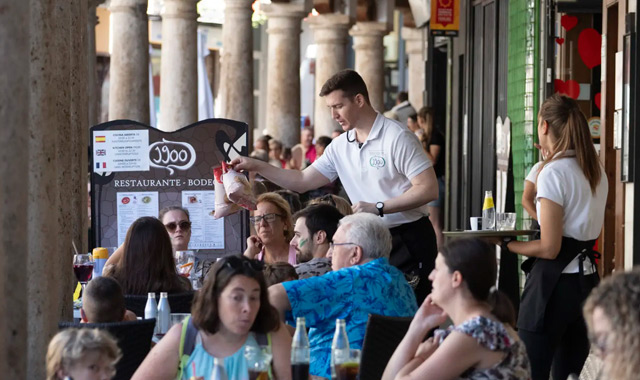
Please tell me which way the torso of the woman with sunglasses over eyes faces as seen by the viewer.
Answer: toward the camera

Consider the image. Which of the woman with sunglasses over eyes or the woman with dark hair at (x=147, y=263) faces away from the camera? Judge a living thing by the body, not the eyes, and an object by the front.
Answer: the woman with dark hair

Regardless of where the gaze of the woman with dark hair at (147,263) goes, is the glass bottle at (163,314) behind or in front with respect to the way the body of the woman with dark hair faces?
behind

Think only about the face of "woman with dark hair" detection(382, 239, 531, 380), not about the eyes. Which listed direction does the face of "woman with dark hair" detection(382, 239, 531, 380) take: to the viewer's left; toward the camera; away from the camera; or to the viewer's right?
to the viewer's left

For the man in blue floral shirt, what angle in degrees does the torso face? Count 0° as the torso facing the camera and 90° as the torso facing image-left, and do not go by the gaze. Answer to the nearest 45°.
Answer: approximately 135°

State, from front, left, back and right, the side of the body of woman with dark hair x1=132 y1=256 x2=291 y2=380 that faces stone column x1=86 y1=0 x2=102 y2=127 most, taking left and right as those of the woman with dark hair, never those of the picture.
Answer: back

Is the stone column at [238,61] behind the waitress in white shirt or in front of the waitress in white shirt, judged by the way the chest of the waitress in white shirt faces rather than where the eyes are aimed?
in front

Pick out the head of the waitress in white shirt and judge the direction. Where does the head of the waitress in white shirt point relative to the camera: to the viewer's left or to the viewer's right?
to the viewer's left

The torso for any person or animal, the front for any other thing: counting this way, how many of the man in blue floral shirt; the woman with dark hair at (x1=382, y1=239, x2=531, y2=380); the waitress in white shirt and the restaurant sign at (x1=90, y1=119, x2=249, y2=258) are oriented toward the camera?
1

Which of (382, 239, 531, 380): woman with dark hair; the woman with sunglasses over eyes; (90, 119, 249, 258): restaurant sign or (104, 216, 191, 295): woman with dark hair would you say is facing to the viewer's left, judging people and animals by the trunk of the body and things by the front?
(382, 239, 531, 380): woman with dark hair

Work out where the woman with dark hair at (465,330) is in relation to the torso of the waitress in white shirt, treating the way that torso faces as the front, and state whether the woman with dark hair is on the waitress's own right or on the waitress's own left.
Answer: on the waitress's own left

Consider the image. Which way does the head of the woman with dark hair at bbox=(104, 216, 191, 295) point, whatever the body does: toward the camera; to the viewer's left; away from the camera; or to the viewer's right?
away from the camera
